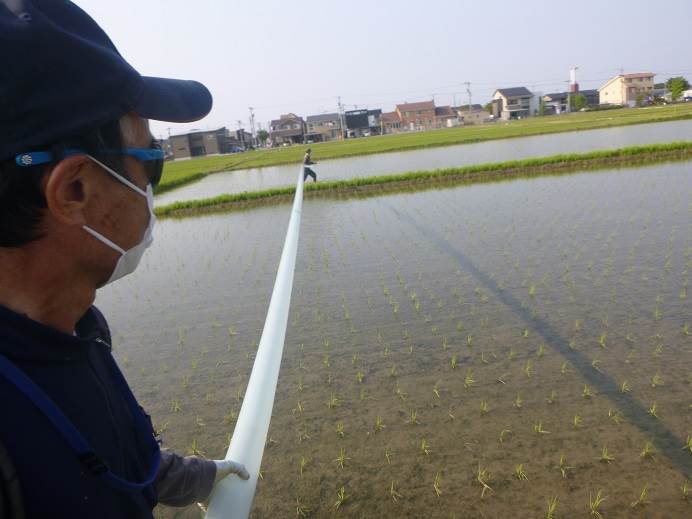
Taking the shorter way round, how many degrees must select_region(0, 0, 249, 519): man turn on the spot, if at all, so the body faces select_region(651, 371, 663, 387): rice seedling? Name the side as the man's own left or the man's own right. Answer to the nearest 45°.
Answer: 0° — they already face it

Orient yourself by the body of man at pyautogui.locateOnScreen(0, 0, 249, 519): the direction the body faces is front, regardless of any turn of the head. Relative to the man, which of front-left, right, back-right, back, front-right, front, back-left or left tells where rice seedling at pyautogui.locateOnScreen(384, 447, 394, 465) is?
front-left

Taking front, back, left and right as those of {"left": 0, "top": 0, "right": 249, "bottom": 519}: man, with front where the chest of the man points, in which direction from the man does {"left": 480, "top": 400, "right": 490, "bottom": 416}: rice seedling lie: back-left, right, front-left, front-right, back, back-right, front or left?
front-left

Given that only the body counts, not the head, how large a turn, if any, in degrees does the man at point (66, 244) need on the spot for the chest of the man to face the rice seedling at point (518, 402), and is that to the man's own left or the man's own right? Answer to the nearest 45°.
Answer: approximately 45° to the man's own left

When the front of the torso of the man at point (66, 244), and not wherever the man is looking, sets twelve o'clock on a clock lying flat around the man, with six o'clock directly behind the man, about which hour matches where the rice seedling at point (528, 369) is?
The rice seedling is roughly at 11 o'clock from the man.

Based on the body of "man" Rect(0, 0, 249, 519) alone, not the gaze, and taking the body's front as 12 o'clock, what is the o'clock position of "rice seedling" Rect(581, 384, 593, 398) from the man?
The rice seedling is roughly at 11 o'clock from the man.

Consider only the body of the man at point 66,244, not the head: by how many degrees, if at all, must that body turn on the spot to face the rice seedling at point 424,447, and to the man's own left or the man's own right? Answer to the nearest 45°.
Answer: approximately 45° to the man's own left

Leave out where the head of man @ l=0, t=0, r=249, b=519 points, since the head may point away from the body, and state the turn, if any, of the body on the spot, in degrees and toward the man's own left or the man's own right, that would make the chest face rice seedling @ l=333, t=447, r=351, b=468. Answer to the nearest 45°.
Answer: approximately 45° to the man's own left

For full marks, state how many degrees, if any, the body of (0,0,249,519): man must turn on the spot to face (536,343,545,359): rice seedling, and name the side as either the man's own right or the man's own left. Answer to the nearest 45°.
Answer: approximately 45° to the man's own left

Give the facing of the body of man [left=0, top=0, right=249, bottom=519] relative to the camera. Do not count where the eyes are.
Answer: to the viewer's right

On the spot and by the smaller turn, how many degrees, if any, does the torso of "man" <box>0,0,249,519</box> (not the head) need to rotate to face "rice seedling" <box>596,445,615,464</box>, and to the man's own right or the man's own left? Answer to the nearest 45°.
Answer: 0° — they already face it
